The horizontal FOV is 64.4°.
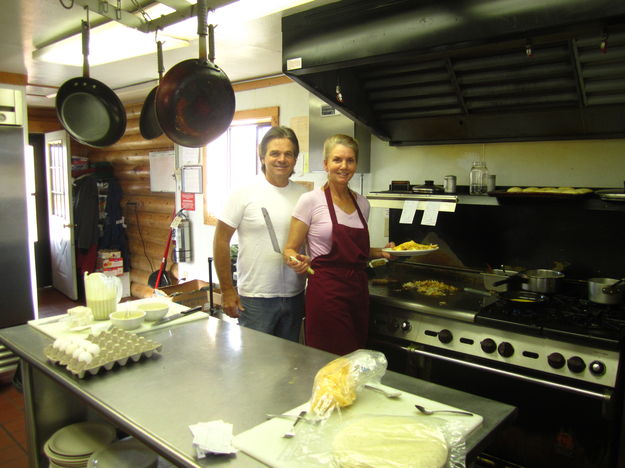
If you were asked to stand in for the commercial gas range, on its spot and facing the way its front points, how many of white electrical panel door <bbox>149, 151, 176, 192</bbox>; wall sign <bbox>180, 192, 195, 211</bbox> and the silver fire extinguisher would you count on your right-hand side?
3

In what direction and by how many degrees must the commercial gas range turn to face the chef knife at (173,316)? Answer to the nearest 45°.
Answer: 0° — it already faces it

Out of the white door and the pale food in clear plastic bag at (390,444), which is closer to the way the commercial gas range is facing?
the pale food in clear plastic bag

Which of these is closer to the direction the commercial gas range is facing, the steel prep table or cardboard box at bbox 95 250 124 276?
the steel prep table

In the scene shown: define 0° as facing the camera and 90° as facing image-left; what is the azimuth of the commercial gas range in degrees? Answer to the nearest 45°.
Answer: approximately 45°

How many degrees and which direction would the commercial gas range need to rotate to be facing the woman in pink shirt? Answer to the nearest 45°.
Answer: approximately 45° to its right

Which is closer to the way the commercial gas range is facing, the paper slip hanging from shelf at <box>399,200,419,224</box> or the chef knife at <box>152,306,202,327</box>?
the chef knife

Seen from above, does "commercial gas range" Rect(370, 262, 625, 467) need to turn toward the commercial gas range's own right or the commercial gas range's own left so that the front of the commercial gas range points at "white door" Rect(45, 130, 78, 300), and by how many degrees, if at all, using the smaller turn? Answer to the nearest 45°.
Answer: approximately 90° to the commercial gas range's own right
